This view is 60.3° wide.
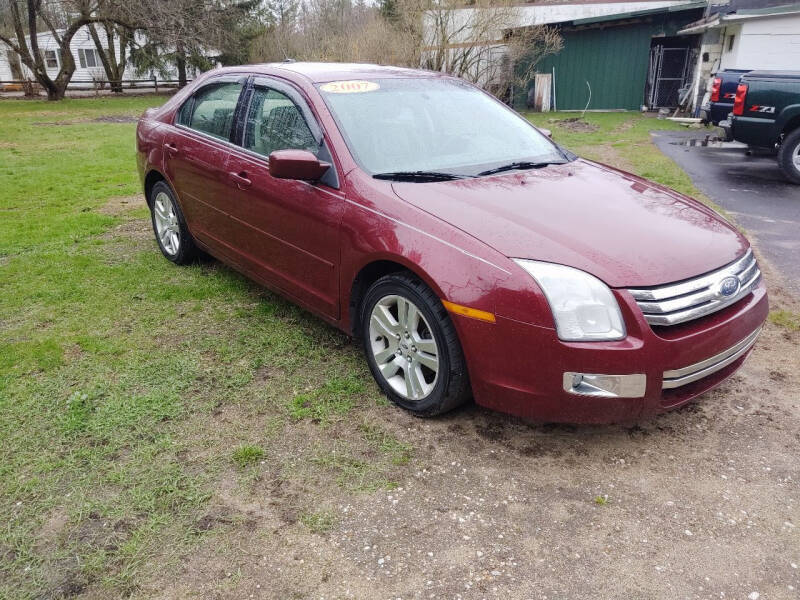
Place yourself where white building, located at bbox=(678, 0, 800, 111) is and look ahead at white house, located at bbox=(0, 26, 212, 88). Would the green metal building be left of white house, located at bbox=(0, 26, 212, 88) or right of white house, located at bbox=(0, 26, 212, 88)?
right

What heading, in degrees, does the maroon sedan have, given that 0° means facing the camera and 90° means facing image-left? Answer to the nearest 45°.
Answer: approximately 315°

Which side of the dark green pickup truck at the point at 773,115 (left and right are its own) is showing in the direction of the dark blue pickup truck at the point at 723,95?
left

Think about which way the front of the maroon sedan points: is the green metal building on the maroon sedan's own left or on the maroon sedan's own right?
on the maroon sedan's own left

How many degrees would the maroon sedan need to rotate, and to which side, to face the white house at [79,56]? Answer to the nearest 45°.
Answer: approximately 180°
